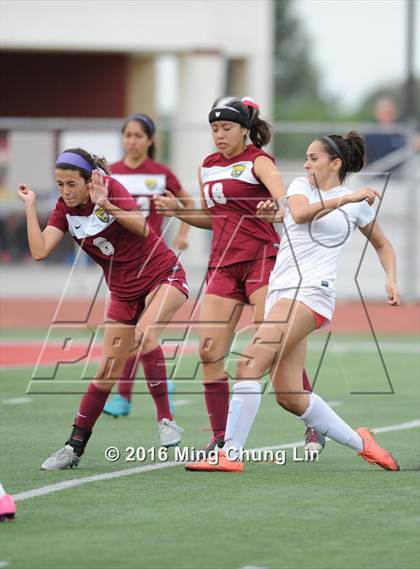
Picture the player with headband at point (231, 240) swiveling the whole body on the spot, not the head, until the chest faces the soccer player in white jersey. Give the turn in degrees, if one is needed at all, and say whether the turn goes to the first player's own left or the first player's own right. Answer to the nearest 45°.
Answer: approximately 90° to the first player's own left

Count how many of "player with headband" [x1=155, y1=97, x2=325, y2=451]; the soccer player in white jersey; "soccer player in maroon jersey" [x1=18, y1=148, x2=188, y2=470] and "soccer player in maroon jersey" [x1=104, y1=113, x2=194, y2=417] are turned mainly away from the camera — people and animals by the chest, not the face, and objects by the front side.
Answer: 0

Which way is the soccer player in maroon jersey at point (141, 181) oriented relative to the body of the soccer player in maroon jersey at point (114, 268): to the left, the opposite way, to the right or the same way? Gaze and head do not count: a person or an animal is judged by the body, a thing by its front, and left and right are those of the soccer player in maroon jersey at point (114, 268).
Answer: the same way

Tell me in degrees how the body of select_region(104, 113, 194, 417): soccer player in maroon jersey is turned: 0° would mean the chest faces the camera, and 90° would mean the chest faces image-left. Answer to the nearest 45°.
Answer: approximately 45°

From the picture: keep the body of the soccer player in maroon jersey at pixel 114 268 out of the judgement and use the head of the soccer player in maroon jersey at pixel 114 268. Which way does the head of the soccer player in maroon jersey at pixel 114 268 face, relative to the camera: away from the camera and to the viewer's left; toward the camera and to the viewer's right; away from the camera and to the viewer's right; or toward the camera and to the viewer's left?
toward the camera and to the viewer's left

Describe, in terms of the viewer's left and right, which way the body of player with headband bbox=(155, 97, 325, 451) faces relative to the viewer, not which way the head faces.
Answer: facing the viewer and to the left of the viewer

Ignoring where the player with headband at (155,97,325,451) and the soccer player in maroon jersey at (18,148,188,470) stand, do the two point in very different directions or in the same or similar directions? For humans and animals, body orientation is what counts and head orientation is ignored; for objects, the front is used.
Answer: same or similar directions

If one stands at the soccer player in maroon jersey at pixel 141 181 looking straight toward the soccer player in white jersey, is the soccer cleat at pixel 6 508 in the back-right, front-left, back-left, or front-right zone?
front-right

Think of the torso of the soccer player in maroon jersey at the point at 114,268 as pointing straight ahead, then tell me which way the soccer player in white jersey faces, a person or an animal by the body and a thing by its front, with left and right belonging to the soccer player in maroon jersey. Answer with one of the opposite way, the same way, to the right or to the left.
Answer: the same way

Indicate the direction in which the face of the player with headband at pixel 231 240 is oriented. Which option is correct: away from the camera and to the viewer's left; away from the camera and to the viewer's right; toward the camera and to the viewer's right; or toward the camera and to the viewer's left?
toward the camera and to the viewer's left

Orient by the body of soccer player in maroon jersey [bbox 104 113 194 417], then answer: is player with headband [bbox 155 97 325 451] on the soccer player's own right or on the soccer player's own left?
on the soccer player's own left

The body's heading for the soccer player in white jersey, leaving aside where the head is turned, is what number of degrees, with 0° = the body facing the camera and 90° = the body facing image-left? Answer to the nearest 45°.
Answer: approximately 45°

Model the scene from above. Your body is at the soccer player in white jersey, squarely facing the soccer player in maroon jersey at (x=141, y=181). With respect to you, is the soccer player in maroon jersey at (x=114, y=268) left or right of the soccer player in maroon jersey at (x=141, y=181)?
left

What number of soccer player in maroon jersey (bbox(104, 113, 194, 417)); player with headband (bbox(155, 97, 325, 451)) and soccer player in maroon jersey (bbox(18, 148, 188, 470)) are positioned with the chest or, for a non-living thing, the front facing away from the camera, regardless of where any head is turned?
0

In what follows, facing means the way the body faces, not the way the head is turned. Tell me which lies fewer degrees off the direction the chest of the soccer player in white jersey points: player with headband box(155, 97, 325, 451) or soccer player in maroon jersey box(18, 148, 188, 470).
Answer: the soccer player in maroon jersey
